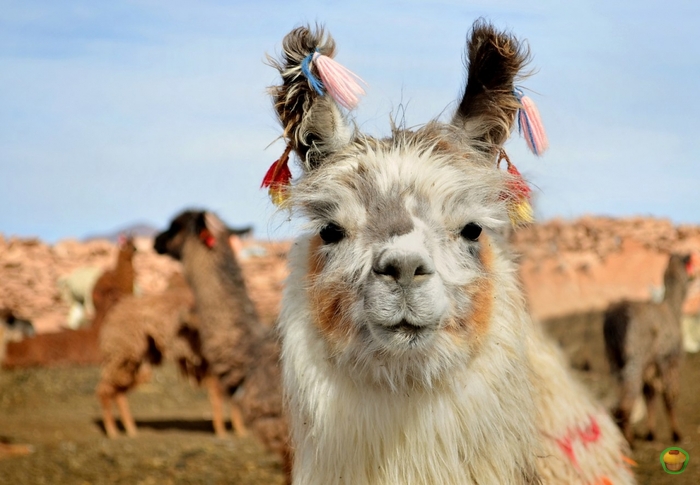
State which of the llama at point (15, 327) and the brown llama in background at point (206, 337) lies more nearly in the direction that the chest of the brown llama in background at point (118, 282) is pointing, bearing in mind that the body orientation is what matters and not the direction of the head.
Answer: the brown llama in background

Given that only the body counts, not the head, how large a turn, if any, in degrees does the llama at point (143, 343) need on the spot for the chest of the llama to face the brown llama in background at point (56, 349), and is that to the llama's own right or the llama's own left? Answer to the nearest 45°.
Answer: approximately 90° to the llama's own left

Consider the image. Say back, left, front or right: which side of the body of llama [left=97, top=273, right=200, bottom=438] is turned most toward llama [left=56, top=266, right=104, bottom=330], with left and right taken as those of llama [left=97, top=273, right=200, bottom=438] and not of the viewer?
left

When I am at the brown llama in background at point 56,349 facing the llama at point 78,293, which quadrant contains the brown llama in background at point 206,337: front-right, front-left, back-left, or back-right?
back-right

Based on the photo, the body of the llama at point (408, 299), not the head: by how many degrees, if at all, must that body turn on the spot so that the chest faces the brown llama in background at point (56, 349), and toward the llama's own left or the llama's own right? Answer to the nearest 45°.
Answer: approximately 135° to the llama's own right

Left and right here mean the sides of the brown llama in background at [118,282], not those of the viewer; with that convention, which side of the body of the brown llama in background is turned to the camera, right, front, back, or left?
right

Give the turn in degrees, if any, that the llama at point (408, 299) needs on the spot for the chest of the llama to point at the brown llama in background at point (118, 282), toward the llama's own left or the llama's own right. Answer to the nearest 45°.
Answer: approximately 135° to the llama's own right

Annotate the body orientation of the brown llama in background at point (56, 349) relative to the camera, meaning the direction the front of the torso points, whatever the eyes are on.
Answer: to the viewer's right
